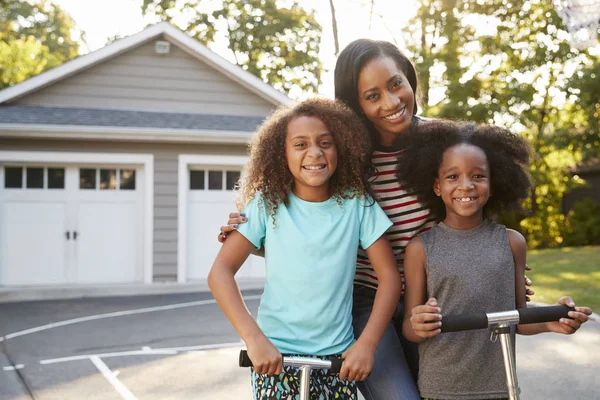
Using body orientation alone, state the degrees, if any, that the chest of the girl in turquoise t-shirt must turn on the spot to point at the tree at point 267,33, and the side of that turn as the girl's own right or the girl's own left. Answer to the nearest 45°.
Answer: approximately 180°

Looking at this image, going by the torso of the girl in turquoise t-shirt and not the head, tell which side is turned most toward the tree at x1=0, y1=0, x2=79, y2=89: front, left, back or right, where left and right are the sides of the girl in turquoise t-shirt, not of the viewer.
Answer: back

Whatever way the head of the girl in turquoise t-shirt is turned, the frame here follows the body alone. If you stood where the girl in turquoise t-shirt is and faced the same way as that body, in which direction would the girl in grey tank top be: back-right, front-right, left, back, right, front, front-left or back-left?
left

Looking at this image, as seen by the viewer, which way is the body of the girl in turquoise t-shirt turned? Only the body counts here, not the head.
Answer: toward the camera

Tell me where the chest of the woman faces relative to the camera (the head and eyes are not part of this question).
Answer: toward the camera

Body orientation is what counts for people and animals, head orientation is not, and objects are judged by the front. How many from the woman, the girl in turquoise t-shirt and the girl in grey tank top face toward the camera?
3

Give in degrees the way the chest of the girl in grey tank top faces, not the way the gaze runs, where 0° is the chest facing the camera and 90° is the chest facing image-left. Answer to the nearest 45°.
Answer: approximately 0°

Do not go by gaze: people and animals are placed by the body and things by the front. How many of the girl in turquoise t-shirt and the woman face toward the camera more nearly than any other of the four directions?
2
